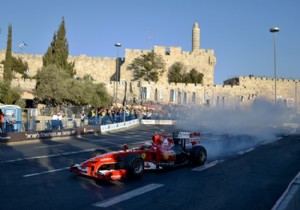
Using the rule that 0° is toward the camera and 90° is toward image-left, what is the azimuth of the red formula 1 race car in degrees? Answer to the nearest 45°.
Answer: approximately 45°

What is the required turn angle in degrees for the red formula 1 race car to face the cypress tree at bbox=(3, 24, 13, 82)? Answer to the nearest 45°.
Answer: approximately 90° to its right

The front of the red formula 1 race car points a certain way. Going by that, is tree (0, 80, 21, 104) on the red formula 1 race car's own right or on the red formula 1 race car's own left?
on the red formula 1 race car's own right

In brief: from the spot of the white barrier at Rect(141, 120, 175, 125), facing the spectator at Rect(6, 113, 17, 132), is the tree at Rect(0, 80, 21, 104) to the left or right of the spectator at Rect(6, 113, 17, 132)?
right

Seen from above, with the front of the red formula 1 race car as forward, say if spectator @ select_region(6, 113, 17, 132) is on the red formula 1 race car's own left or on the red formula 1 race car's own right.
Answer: on the red formula 1 race car's own right

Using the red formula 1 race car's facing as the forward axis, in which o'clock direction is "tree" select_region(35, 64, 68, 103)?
The tree is roughly at 4 o'clock from the red formula 1 race car.

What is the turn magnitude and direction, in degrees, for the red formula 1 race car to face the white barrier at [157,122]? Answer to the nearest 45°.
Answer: approximately 135° to its right

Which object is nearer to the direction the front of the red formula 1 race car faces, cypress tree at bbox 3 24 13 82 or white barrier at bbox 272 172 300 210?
the white barrier

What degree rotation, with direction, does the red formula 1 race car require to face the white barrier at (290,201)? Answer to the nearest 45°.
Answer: approximately 90° to its left

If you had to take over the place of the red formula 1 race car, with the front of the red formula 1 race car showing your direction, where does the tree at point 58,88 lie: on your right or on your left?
on your right

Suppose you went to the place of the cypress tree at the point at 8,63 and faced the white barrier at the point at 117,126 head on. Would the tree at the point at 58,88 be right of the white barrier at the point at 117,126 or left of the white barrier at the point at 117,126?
left

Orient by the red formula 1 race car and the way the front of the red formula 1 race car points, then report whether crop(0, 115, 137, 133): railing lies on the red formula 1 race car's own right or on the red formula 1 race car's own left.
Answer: on the red formula 1 race car's own right
